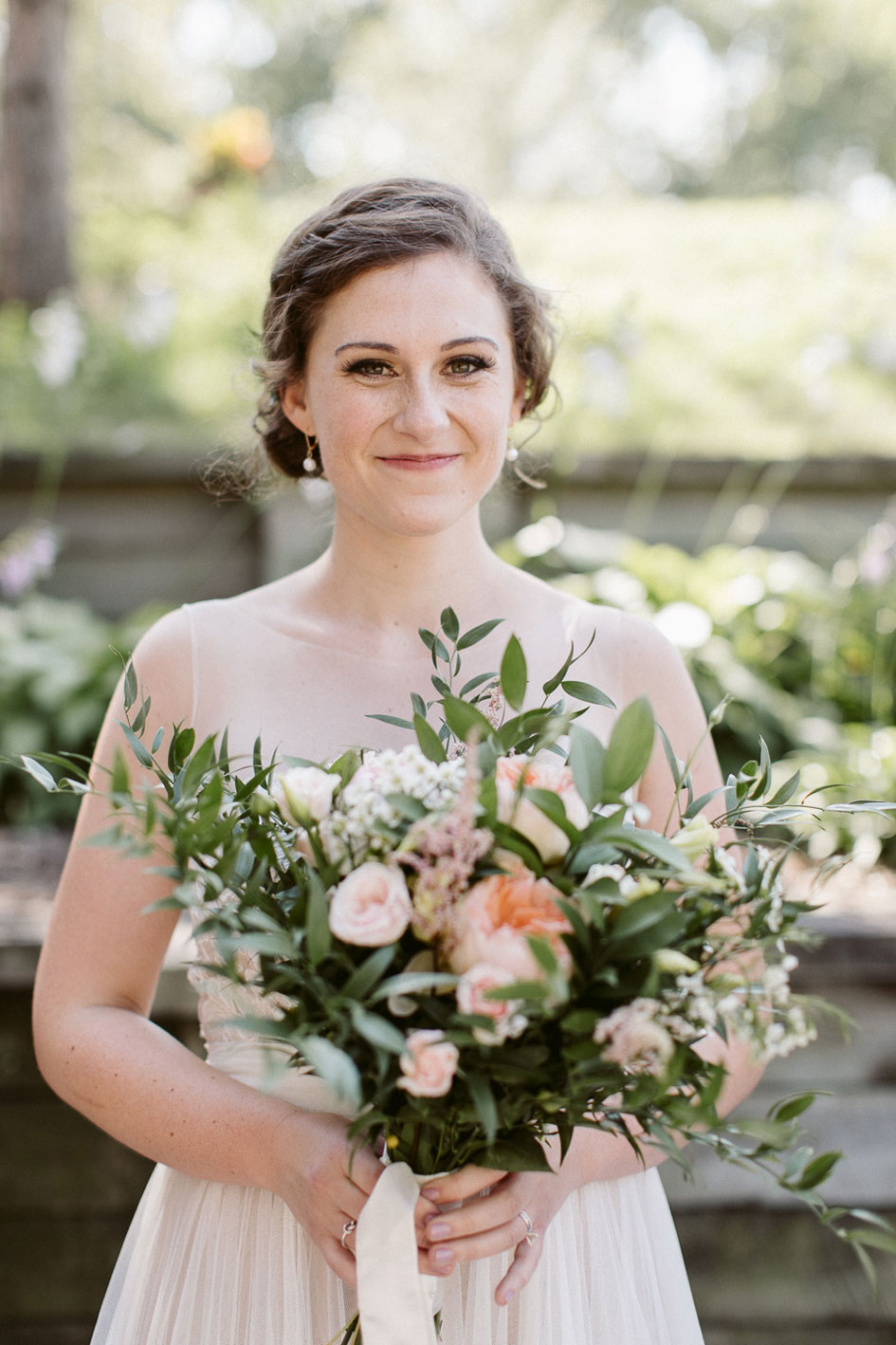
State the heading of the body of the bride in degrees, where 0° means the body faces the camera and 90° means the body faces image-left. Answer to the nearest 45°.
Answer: approximately 0°
